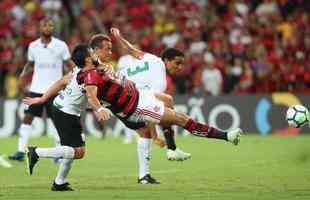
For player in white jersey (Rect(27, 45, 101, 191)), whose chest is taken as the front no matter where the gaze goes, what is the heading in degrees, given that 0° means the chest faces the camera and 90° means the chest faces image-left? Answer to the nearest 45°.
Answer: approximately 270°

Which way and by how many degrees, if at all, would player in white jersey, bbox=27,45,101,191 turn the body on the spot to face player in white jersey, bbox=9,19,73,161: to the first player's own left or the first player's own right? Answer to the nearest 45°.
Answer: approximately 90° to the first player's own left

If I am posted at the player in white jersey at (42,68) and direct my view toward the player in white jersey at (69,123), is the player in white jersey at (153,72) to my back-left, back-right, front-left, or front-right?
front-left

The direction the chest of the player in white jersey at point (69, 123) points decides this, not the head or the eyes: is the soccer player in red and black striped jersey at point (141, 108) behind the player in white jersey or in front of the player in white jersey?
in front
